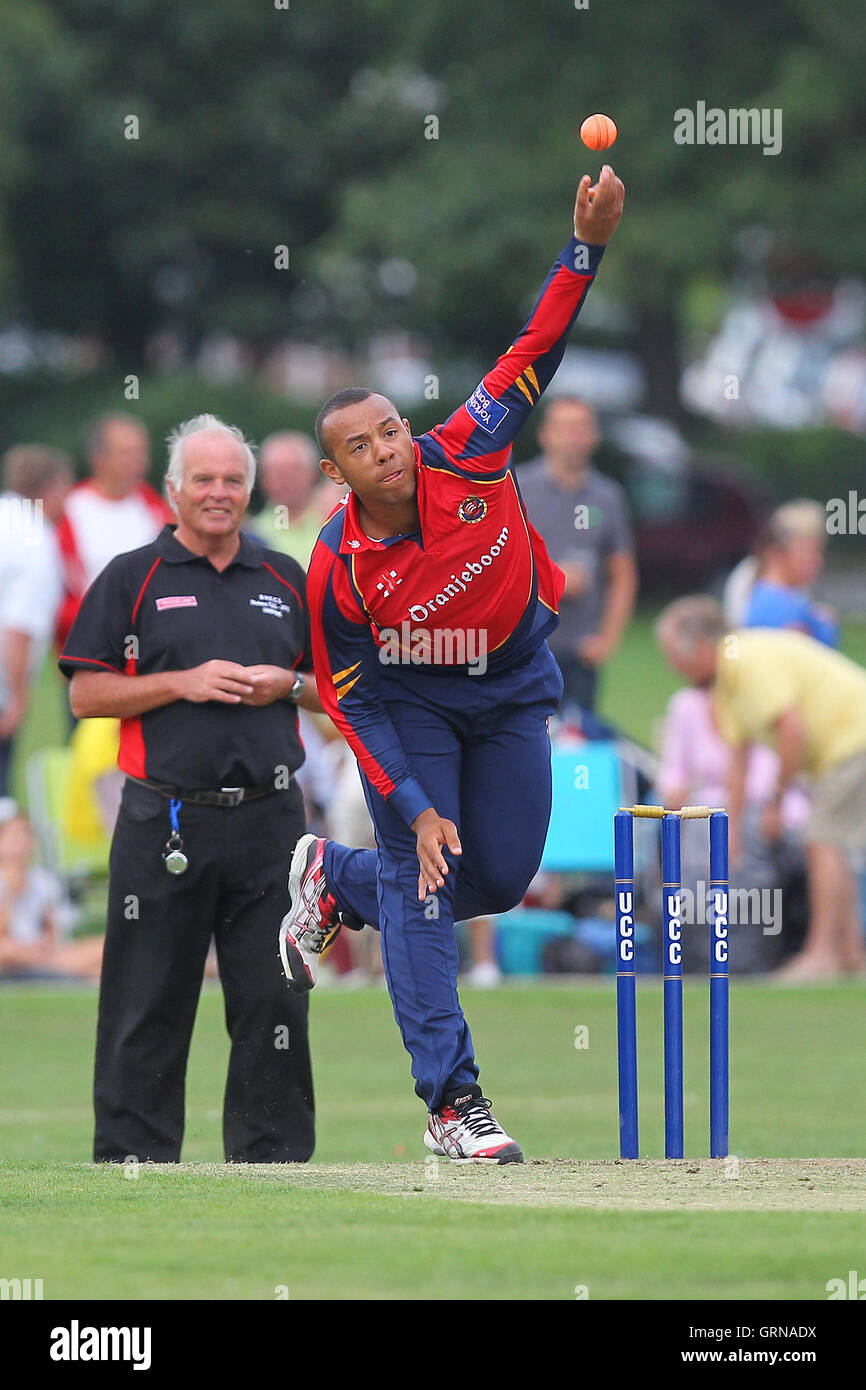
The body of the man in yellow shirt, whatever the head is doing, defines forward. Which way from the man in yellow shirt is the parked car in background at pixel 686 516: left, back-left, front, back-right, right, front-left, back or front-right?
right

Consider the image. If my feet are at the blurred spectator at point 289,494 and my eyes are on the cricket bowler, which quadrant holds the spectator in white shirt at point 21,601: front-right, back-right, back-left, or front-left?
back-right

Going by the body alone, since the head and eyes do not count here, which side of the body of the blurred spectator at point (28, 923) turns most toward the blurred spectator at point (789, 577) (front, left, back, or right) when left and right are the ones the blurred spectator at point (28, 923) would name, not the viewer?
left

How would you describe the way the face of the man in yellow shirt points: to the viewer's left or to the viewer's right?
to the viewer's left

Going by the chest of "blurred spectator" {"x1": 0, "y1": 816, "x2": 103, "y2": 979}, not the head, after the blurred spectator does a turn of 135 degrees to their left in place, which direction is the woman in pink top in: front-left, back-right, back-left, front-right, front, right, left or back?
front-right

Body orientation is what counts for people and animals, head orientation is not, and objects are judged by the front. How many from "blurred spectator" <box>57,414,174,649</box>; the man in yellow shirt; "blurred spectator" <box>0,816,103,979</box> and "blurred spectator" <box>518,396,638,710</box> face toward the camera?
3

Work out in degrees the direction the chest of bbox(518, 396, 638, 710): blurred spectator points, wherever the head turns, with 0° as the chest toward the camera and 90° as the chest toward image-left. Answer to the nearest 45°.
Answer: approximately 0°

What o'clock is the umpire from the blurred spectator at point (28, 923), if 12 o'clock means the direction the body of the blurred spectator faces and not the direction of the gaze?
The umpire is roughly at 12 o'clock from the blurred spectator.

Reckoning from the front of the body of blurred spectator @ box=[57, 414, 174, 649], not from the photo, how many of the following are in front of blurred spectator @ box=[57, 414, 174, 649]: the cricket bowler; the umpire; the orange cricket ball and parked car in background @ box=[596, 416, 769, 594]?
3

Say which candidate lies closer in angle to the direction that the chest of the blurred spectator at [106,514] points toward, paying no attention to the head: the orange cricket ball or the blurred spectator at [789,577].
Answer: the orange cricket ball

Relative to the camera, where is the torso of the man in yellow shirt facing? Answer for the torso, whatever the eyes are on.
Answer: to the viewer's left
